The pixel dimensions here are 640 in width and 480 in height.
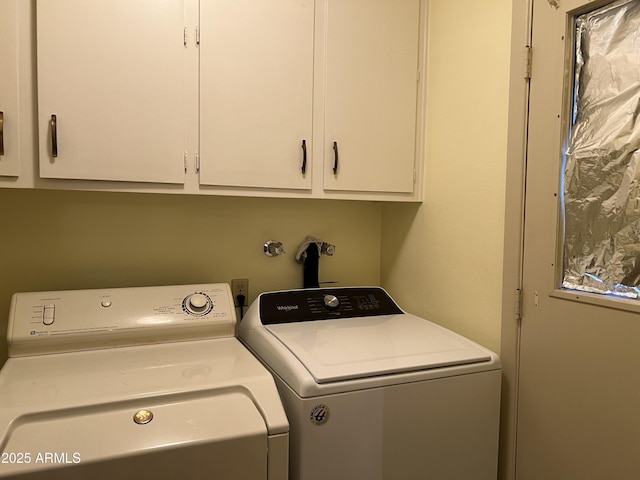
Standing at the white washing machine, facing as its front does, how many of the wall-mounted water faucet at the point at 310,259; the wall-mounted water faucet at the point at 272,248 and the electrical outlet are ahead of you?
0

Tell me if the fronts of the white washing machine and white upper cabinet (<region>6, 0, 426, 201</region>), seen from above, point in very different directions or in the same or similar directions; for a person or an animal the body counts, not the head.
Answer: same or similar directions

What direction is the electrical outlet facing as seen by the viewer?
toward the camera

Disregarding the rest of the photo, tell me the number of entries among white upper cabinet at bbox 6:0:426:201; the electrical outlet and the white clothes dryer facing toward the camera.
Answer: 3

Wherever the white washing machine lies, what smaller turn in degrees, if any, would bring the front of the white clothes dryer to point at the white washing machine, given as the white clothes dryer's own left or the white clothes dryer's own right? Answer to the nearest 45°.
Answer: approximately 90° to the white clothes dryer's own left

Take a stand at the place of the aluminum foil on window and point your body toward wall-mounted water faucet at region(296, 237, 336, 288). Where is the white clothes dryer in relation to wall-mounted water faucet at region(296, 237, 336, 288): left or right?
left

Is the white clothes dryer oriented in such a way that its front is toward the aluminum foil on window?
no

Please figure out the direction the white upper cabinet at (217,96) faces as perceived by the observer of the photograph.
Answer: facing the viewer

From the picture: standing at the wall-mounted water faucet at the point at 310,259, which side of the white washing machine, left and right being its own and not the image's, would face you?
back

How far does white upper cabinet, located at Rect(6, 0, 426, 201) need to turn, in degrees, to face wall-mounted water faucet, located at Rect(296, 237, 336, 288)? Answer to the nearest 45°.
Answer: approximately 135° to its left

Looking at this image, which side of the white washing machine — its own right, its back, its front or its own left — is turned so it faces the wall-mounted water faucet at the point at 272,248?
back

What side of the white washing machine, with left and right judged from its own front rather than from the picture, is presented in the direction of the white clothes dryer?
right
